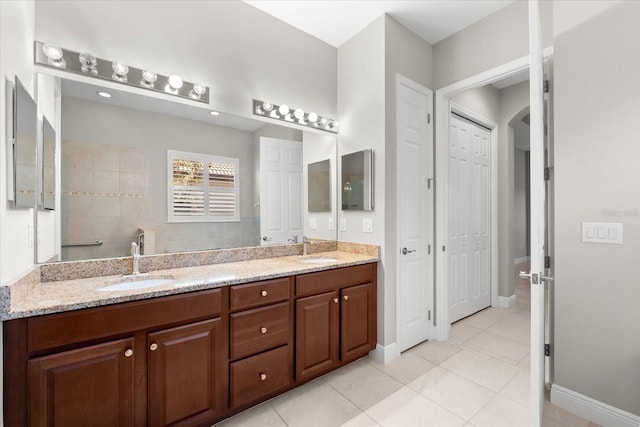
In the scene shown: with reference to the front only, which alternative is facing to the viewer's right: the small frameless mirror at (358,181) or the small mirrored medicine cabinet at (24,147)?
the small mirrored medicine cabinet at (24,147)

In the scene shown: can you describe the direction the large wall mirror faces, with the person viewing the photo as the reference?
facing the viewer and to the right of the viewer

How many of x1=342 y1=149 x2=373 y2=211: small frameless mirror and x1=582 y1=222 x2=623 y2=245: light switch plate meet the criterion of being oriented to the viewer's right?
0

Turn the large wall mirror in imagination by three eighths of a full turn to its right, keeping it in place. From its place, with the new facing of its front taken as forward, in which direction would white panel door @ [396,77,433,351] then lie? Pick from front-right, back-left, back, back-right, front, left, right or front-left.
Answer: back

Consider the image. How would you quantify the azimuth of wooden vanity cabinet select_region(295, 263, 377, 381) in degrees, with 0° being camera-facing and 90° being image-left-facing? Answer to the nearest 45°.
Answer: approximately 315°

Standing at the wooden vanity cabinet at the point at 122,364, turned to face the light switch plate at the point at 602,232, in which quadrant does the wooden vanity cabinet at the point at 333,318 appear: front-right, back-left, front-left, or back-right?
front-left

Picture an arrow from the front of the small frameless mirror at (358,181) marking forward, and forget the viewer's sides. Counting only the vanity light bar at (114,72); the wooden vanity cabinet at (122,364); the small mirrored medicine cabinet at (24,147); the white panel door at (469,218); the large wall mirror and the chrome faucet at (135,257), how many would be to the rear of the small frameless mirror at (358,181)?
1

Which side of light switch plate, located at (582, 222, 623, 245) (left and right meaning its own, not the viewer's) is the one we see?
front

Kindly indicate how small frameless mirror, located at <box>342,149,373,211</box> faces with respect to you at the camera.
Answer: facing the viewer and to the left of the viewer

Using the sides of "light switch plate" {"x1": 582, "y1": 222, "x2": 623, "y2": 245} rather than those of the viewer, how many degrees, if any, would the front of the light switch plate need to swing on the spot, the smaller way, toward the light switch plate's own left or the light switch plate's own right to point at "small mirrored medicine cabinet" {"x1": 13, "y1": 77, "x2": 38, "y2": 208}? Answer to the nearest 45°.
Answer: approximately 45° to the light switch plate's own right

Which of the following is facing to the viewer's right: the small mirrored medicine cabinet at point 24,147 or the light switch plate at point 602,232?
the small mirrored medicine cabinet

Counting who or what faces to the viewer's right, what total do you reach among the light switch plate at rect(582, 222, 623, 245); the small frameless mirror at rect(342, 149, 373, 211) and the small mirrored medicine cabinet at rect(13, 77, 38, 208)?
1

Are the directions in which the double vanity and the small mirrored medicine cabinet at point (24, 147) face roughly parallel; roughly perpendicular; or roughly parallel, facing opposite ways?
roughly perpendicular

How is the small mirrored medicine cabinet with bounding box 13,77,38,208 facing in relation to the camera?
to the viewer's right

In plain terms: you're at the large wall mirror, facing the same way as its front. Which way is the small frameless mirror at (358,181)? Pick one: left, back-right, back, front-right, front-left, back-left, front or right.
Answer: front-left
